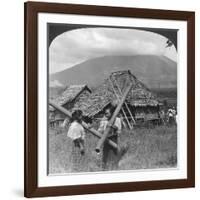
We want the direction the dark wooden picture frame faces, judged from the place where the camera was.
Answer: facing the viewer and to the right of the viewer
